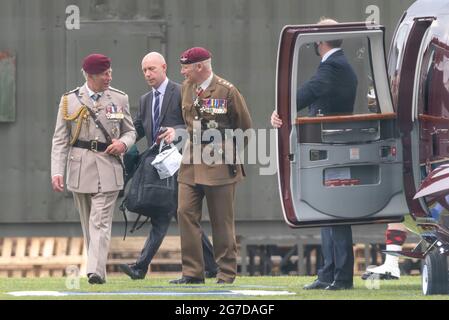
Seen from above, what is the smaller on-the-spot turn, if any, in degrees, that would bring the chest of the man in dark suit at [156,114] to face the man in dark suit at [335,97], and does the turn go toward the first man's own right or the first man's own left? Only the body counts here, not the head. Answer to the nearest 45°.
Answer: approximately 90° to the first man's own left

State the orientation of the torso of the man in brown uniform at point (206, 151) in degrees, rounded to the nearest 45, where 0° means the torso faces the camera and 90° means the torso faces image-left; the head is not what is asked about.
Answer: approximately 45°

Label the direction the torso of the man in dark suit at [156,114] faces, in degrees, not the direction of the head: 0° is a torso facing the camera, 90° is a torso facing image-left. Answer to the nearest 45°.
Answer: approximately 45°

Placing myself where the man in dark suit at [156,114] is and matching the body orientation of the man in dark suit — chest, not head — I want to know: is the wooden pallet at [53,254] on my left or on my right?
on my right

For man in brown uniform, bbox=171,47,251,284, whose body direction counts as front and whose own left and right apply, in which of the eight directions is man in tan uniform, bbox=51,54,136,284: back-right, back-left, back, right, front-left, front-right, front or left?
front-right

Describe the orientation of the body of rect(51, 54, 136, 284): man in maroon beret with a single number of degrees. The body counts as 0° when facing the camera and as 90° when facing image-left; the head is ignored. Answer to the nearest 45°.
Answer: approximately 0°
